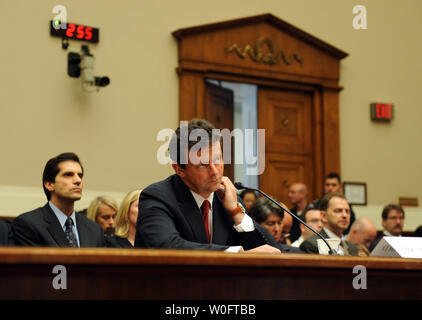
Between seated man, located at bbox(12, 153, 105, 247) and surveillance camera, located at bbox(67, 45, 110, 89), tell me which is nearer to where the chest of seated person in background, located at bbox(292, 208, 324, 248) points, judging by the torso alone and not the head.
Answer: the seated man

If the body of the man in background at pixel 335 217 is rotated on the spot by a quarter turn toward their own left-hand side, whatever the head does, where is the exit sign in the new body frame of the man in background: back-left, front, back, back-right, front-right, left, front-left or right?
front-left

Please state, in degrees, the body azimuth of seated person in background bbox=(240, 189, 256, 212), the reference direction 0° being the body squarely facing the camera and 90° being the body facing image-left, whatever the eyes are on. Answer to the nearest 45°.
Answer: approximately 315°

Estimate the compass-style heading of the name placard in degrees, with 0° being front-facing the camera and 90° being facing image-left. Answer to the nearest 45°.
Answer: approximately 315°

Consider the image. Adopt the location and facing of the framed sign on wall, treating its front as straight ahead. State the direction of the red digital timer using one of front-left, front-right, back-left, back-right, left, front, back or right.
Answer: front-right

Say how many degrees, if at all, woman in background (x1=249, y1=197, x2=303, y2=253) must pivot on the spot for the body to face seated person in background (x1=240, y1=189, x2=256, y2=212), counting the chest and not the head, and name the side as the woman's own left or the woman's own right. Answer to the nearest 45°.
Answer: approximately 135° to the woman's own left

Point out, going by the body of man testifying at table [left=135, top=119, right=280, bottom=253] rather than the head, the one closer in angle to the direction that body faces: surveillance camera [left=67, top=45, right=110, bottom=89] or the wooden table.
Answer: the wooden table

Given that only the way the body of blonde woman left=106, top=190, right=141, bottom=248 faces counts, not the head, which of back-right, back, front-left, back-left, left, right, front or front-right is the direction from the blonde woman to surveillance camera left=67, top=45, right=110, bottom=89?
back-left

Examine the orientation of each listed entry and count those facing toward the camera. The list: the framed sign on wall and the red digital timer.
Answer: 2

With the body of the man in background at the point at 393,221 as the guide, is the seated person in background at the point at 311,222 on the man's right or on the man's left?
on the man's right
